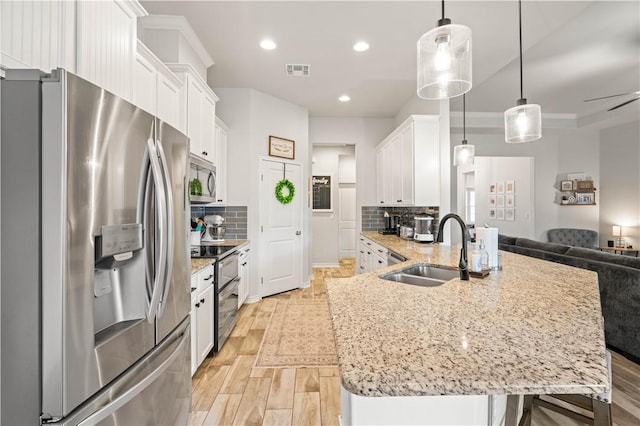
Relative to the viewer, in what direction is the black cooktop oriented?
to the viewer's right

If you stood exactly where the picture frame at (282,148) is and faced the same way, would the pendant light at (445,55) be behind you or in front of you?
in front

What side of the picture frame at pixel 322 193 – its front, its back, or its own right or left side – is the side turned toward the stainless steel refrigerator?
front

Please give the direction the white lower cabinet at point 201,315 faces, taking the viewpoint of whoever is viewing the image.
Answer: facing to the right of the viewer

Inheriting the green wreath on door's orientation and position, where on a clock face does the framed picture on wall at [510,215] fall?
The framed picture on wall is roughly at 10 o'clock from the green wreath on door.

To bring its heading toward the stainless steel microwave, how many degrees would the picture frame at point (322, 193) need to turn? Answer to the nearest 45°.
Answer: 0° — it already faces it

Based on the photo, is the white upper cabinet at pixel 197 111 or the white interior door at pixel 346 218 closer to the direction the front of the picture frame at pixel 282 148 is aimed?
the white upper cabinet

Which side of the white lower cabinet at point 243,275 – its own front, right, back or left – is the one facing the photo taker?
right

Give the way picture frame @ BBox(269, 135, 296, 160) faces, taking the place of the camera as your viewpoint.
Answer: facing the viewer and to the right of the viewer

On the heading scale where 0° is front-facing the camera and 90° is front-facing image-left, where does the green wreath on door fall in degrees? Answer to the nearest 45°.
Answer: approximately 315°
